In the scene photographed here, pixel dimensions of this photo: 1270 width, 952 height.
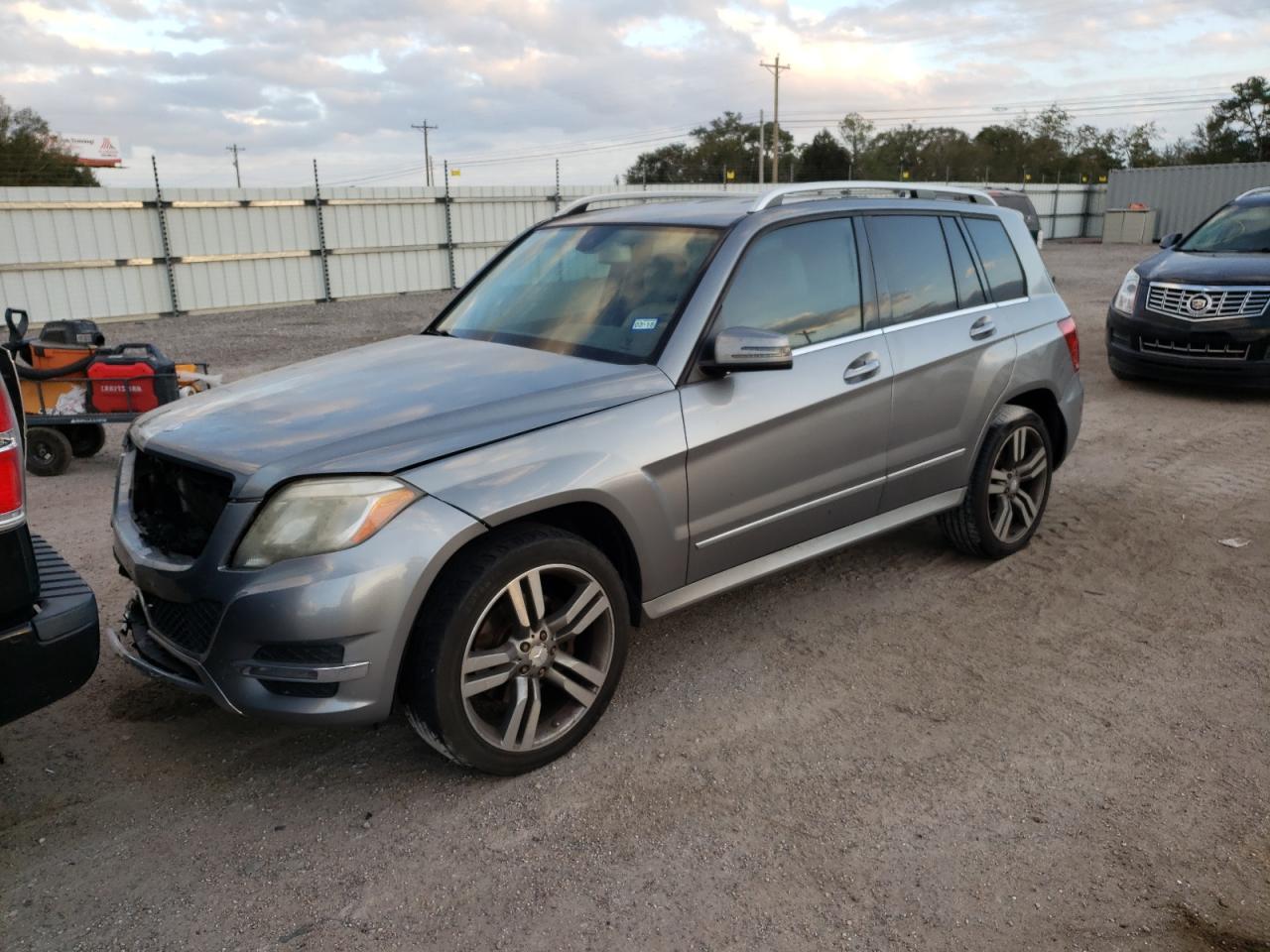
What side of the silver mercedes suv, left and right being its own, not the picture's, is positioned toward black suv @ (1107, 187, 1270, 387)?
back

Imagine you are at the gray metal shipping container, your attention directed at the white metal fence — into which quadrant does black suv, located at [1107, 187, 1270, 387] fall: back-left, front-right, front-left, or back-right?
front-left

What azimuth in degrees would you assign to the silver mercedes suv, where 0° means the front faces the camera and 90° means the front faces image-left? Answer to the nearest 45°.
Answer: approximately 45°

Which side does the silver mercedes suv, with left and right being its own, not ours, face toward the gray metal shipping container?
back

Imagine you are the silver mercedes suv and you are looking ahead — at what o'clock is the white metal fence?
The white metal fence is roughly at 4 o'clock from the silver mercedes suv.

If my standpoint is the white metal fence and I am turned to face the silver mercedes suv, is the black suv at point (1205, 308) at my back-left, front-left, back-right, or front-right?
front-left

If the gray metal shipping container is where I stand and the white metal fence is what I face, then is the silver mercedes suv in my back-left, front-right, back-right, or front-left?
front-left
